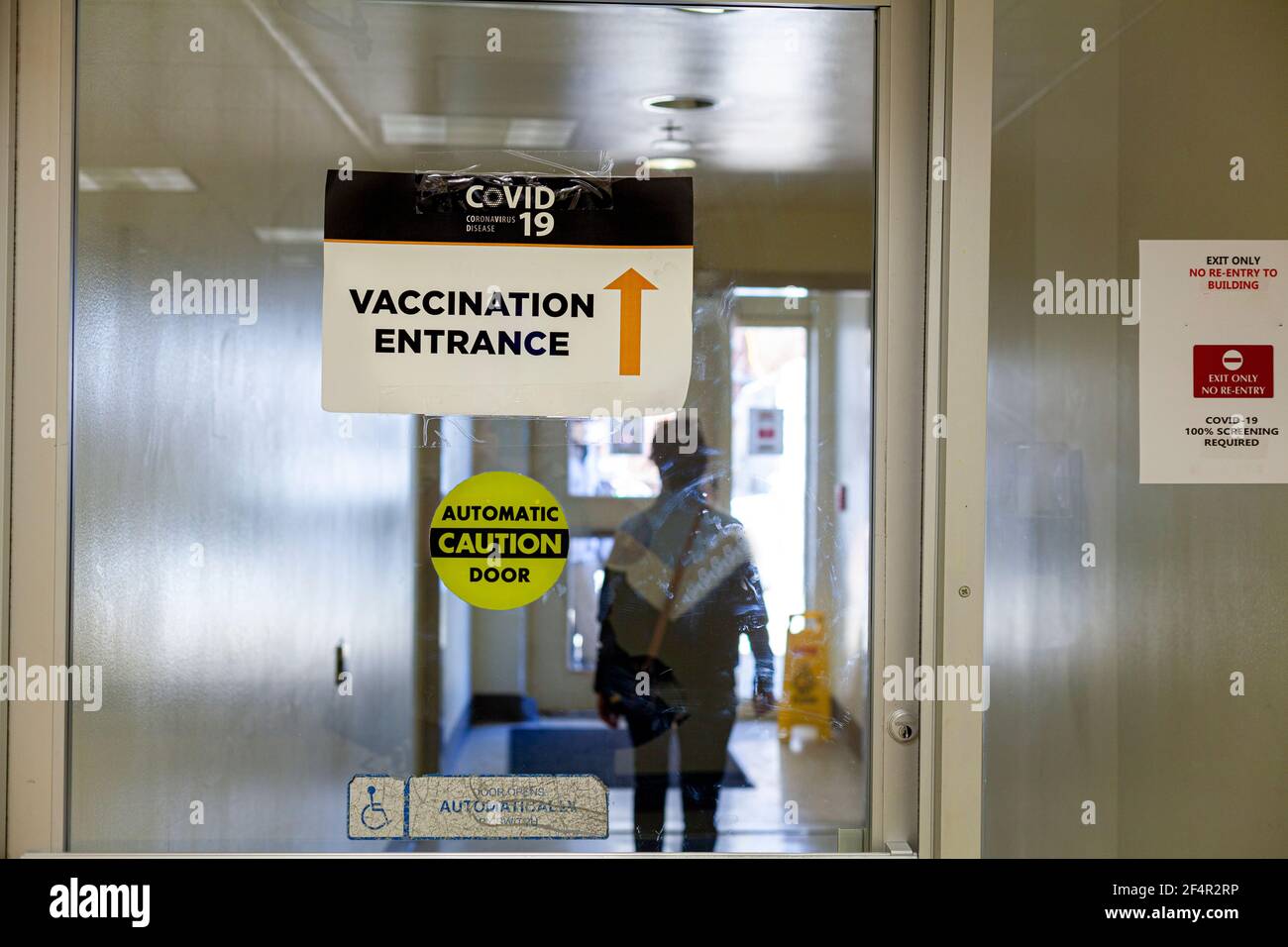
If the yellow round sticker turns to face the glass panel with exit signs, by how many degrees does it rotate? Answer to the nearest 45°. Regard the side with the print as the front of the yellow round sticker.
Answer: approximately 90° to its left

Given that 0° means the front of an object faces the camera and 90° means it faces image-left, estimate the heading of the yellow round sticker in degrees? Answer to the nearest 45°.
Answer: approximately 0°

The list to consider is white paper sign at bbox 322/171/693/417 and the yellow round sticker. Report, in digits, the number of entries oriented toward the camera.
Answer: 2

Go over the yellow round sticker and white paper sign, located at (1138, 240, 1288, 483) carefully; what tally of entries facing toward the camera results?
2

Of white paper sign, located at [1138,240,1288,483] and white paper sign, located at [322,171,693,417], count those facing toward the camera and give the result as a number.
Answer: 2
